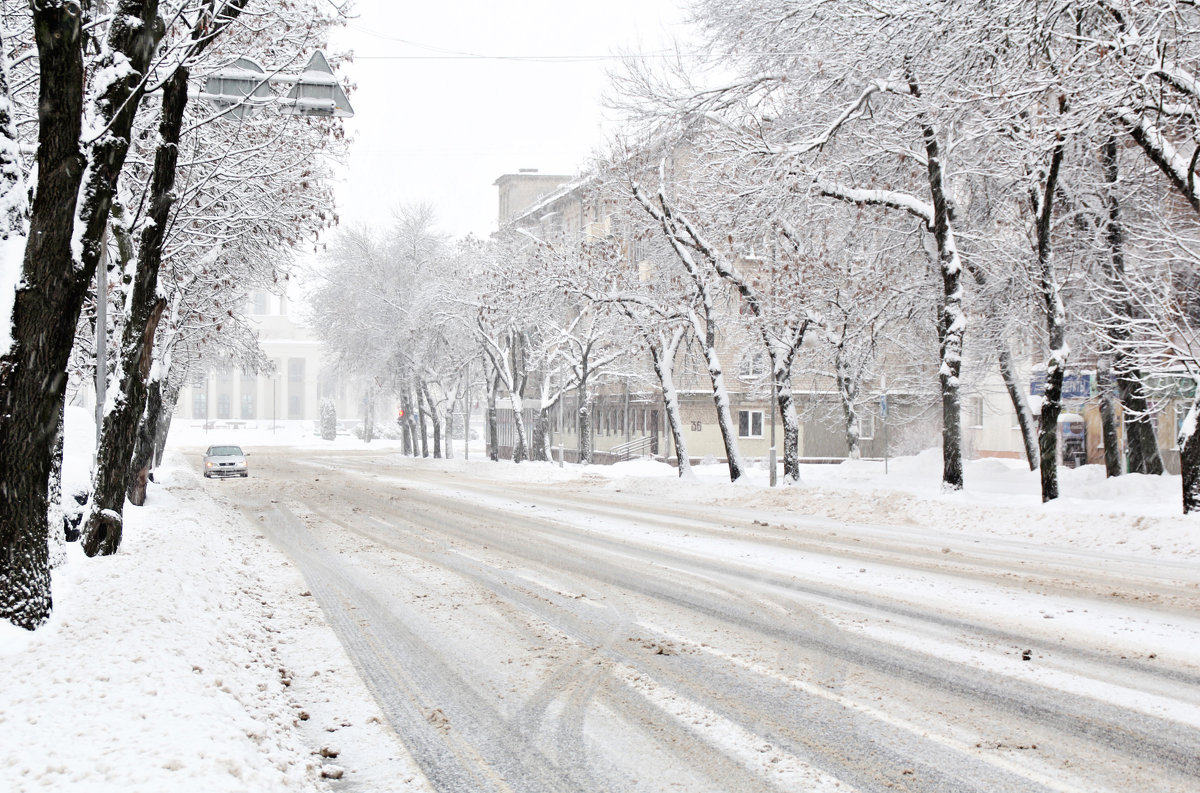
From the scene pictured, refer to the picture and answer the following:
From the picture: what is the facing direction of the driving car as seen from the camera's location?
facing the viewer
